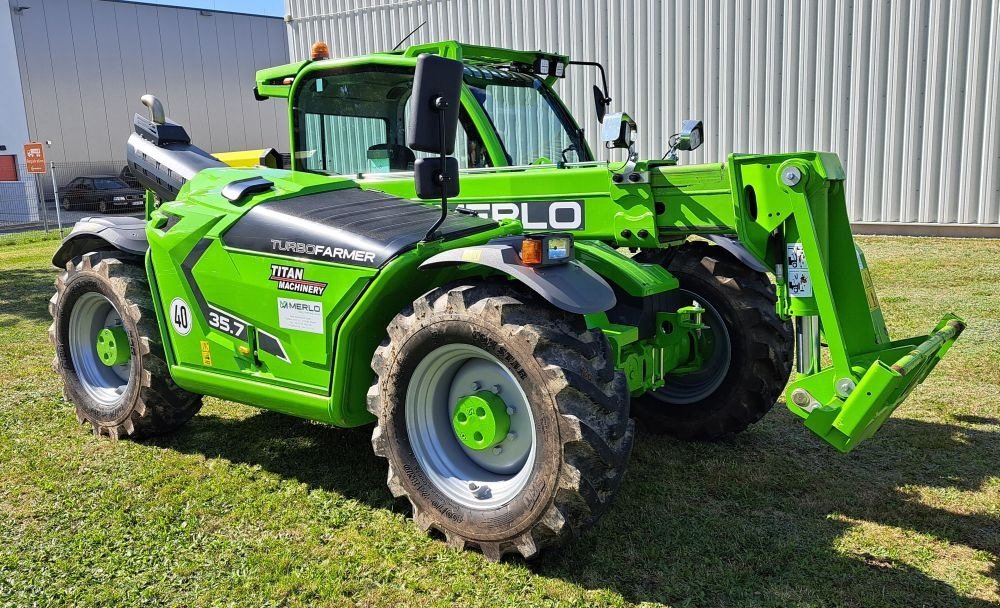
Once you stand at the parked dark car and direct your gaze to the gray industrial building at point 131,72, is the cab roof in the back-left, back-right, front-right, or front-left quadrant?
back-right

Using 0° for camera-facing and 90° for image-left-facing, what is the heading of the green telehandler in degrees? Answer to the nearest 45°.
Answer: approximately 315°

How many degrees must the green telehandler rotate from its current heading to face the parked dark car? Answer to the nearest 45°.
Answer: approximately 180°
